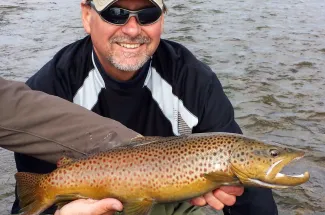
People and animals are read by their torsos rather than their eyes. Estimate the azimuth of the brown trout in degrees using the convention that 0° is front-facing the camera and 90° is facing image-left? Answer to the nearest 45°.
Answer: approximately 270°

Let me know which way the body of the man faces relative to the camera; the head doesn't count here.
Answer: toward the camera
